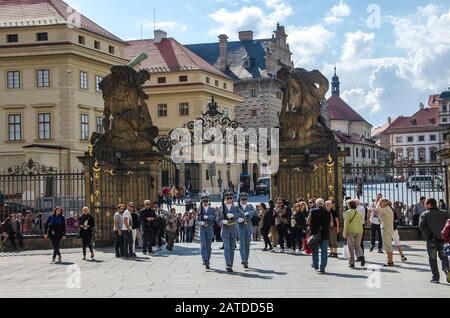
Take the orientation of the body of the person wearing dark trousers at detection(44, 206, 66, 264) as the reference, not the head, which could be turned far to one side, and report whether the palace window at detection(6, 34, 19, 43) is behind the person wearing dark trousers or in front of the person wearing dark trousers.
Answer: behind

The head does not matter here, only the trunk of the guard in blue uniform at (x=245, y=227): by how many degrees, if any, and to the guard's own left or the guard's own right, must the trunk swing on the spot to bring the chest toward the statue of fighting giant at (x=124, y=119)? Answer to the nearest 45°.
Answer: approximately 135° to the guard's own right

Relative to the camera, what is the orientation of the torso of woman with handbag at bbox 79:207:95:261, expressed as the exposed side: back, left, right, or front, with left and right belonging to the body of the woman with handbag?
front

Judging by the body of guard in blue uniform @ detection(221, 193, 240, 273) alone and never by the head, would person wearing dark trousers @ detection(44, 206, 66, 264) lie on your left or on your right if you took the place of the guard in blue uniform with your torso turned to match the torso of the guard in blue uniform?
on your right

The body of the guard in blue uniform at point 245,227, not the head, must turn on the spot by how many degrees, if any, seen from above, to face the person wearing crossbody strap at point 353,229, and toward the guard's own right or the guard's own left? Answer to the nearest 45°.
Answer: approximately 90° to the guard's own left

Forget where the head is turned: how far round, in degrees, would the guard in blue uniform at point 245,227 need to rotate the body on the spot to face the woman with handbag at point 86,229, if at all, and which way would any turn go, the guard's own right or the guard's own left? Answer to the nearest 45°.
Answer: approximately 135° to the guard's own right

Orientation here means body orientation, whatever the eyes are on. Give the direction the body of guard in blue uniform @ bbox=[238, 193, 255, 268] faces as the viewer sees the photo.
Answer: toward the camera

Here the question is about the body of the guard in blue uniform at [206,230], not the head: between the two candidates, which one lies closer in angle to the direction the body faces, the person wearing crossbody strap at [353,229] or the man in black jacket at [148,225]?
the person wearing crossbody strap

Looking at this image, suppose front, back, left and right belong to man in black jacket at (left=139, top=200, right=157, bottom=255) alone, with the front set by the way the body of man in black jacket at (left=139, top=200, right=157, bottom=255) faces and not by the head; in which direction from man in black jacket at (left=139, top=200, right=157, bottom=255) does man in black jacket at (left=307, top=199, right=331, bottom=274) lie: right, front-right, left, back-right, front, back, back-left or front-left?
front-left
